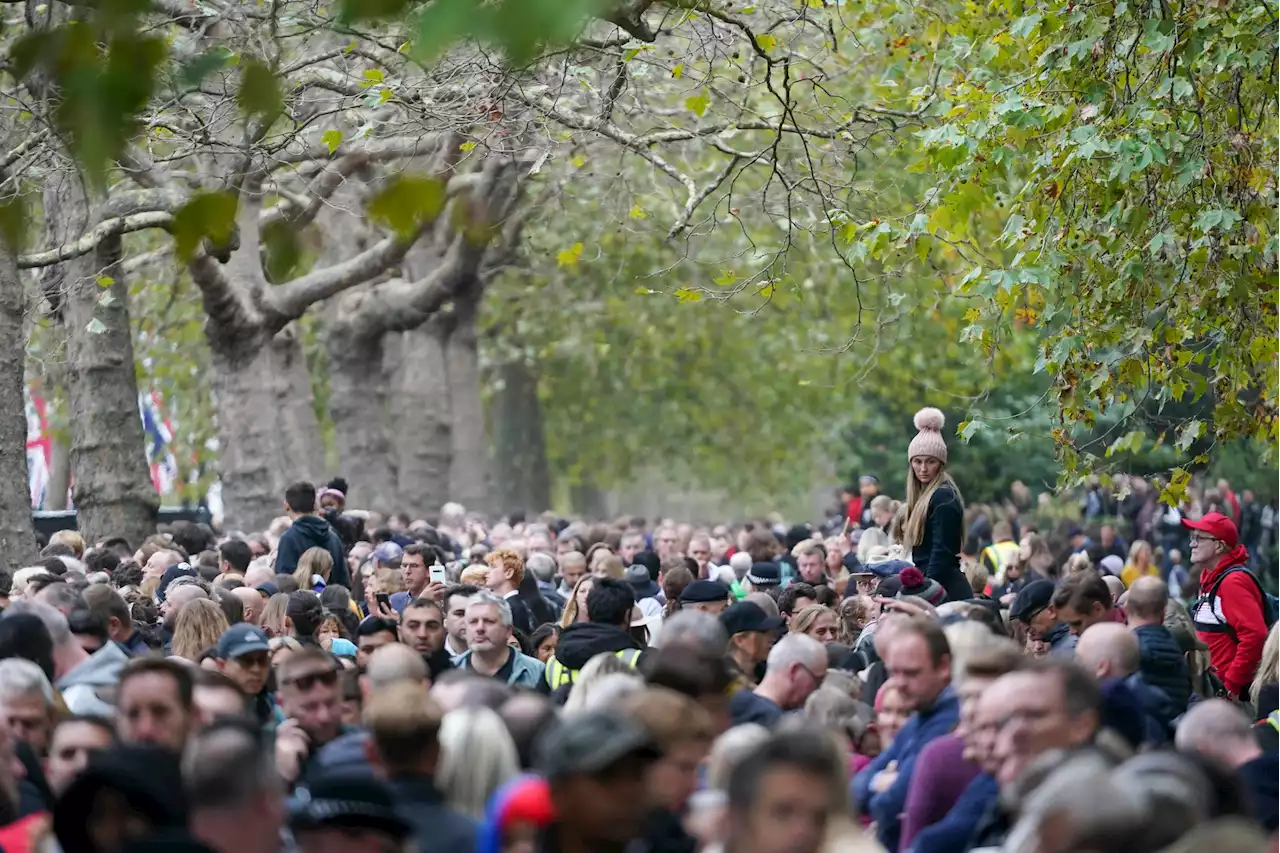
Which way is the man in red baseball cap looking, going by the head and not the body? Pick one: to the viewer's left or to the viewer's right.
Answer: to the viewer's left

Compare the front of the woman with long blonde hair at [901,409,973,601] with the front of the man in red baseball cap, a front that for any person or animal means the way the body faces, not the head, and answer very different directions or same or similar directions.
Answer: same or similar directions

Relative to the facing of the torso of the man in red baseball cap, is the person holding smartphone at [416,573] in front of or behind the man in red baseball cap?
in front

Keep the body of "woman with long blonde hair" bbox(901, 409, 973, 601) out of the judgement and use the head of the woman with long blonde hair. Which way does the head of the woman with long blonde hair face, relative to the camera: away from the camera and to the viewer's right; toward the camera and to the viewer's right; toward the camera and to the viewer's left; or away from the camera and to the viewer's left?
toward the camera and to the viewer's left

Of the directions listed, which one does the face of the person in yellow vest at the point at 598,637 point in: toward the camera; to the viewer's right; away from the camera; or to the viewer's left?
away from the camera

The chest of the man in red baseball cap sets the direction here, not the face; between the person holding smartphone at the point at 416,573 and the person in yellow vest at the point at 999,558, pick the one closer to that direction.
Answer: the person holding smartphone
